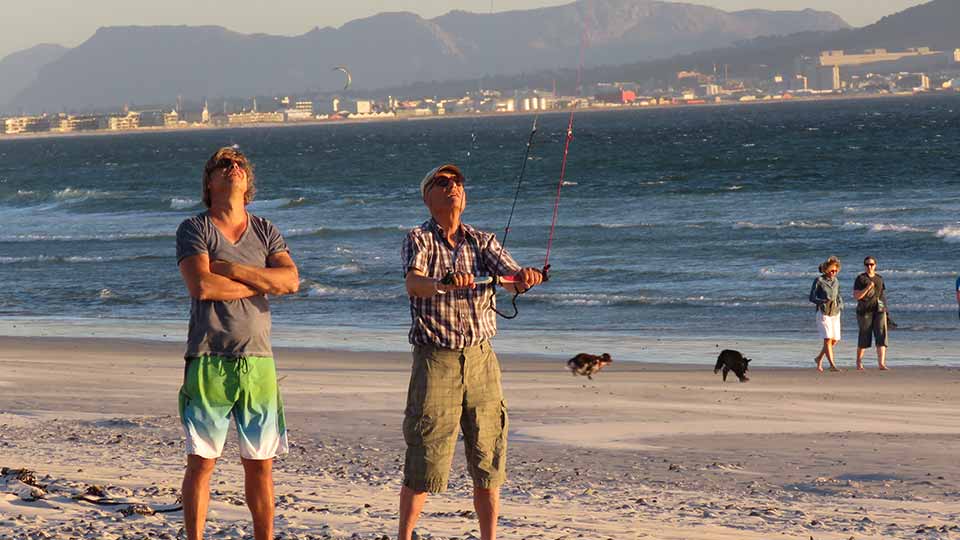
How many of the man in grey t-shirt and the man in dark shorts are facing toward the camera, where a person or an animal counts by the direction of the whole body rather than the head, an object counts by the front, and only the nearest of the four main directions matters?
2

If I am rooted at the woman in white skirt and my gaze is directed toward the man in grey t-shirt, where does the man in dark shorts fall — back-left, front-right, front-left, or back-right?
back-left

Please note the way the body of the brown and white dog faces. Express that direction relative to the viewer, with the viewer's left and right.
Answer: facing to the right of the viewer

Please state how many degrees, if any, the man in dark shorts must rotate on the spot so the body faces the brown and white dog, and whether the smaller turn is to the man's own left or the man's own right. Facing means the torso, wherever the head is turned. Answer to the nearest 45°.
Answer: approximately 45° to the man's own right

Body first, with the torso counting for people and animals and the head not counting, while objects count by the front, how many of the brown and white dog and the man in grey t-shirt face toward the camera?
1

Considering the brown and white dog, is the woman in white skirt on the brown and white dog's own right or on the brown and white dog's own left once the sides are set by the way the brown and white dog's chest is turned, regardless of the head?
on the brown and white dog's own left

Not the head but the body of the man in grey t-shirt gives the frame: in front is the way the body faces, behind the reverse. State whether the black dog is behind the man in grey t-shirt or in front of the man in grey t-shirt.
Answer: behind

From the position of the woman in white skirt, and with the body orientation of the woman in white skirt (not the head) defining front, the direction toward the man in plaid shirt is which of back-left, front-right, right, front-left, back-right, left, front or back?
front-right

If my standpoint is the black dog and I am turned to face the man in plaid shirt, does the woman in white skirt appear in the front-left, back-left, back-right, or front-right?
back-left

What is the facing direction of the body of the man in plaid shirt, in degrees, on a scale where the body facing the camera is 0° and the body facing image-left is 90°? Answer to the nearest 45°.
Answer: approximately 315°

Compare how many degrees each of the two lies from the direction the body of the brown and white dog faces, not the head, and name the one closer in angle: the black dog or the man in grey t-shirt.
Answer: the black dog

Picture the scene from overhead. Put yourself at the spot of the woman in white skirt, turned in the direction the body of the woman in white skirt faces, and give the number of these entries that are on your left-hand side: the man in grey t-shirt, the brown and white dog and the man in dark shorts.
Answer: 1
